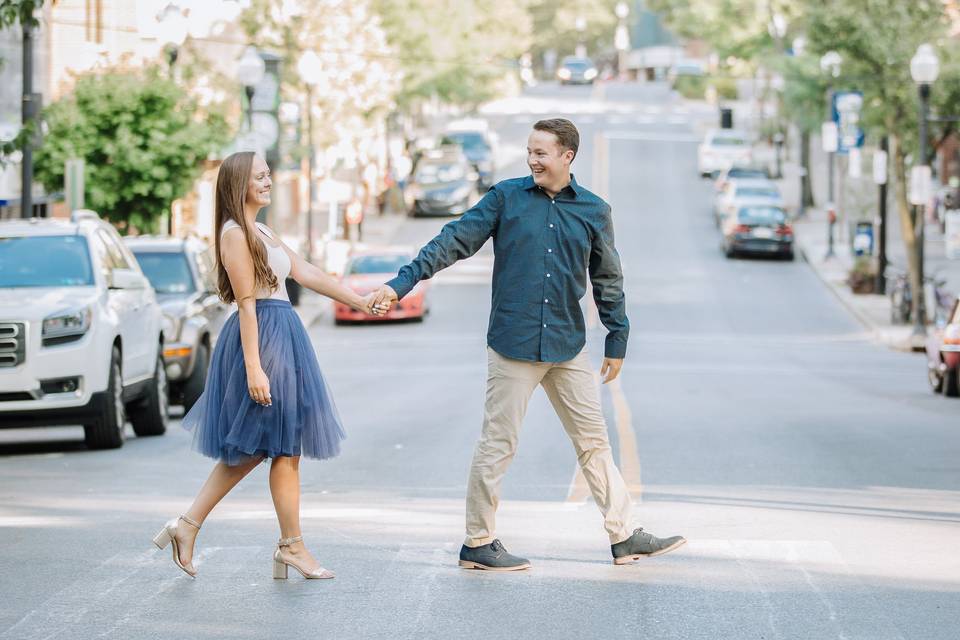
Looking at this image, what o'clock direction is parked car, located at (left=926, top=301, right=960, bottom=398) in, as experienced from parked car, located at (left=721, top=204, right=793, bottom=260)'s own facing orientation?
parked car, located at (left=926, top=301, right=960, bottom=398) is roughly at 6 o'clock from parked car, located at (left=721, top=204, right=793, bottom=260).

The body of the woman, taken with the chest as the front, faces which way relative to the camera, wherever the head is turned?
to the viewer's right

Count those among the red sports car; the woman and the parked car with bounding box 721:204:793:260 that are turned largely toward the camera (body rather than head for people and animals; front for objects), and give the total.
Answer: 1

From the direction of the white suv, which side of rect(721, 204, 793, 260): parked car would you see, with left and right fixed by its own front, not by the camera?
back

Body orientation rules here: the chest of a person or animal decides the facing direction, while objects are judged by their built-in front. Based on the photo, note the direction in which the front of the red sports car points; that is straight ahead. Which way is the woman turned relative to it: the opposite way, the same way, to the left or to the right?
to the left

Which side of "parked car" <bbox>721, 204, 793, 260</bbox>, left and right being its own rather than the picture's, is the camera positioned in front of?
back

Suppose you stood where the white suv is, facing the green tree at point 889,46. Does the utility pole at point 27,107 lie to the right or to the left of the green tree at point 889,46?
left

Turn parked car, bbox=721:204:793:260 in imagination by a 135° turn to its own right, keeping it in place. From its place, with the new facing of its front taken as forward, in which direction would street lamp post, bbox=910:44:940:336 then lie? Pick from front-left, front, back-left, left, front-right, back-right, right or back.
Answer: front-right

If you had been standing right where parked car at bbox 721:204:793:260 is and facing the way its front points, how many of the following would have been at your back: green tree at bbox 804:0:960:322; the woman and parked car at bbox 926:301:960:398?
3

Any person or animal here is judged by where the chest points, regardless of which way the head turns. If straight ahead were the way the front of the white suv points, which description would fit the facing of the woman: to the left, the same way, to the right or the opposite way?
to the left

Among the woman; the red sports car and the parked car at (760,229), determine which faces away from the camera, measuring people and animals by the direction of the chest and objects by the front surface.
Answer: the parked car

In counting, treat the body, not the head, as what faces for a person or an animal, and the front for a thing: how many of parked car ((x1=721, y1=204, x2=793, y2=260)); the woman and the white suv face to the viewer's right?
1
